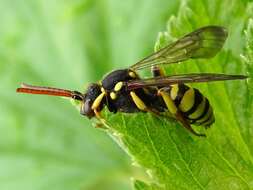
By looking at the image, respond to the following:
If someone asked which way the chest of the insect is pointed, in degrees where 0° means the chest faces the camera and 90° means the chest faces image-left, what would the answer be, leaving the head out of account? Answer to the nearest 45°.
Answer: approximately 90°
